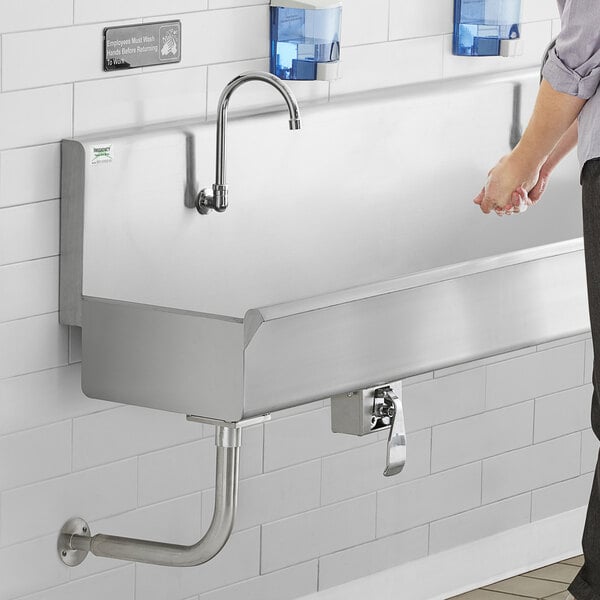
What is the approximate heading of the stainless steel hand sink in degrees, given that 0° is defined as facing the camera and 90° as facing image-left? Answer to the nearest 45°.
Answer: approximately 315°

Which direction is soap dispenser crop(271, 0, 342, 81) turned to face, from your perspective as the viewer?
facing the viewer and to the right of the viewer

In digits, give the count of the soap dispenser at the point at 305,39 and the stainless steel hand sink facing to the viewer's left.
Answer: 0

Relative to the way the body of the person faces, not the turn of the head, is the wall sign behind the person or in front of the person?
in front

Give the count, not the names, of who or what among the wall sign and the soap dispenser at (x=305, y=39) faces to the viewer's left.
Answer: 0

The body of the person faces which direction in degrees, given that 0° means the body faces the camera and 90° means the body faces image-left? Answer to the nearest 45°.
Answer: approximately 135°

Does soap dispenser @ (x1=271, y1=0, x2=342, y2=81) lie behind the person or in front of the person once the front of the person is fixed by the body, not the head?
in front

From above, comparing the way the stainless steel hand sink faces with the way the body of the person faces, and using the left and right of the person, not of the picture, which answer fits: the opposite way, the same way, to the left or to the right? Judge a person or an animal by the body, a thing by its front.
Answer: the opposite way

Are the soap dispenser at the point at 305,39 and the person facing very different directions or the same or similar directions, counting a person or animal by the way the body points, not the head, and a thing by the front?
very different directions
